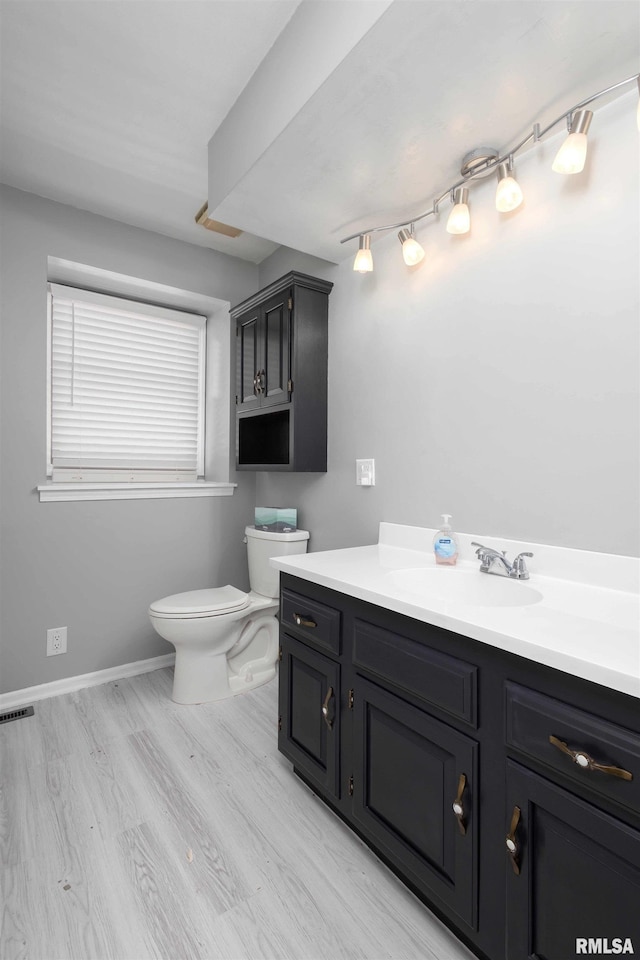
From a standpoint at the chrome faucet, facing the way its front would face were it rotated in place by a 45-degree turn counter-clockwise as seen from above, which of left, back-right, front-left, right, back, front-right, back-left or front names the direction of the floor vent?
right

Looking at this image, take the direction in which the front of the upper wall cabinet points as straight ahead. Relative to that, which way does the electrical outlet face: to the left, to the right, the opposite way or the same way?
to the left

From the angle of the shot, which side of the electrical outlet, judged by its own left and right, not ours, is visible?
front

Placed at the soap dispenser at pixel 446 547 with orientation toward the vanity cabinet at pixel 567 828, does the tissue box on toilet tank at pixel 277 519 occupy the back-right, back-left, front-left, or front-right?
back-right

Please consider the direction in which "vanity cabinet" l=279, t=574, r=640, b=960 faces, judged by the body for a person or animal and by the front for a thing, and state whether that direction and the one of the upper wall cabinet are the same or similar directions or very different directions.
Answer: same or similar directions

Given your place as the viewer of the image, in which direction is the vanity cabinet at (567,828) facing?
facing the viewer and to the left of the viewer

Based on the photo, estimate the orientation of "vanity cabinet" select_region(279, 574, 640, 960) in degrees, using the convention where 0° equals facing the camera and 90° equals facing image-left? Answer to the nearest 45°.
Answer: approximately 45°

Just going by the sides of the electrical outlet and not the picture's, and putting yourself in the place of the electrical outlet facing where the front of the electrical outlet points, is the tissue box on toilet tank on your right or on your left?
on your left

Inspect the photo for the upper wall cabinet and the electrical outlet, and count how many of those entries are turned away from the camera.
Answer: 0

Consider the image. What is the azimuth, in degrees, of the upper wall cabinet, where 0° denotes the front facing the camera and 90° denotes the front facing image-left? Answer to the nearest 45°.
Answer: approximately 45°

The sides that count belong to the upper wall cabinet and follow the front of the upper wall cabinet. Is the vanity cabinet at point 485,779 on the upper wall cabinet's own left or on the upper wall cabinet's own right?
on the upper wall cabinet's own left

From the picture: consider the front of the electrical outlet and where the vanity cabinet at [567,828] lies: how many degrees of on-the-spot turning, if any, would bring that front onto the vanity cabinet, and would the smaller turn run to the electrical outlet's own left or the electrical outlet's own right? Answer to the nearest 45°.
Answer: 0° — it already faces it

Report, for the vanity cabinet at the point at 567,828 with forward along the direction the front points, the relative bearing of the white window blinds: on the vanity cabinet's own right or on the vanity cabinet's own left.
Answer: on the vanity cabinet's own right

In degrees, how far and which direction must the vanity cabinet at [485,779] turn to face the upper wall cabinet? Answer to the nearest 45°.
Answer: approximately 90° to its right

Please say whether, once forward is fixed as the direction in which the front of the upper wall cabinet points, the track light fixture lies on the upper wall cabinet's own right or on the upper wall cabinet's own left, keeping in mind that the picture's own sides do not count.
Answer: on the upper wall cabinet's own left

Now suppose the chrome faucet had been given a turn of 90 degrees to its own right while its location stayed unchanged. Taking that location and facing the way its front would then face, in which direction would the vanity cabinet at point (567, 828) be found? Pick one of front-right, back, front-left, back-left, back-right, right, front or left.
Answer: back-left
